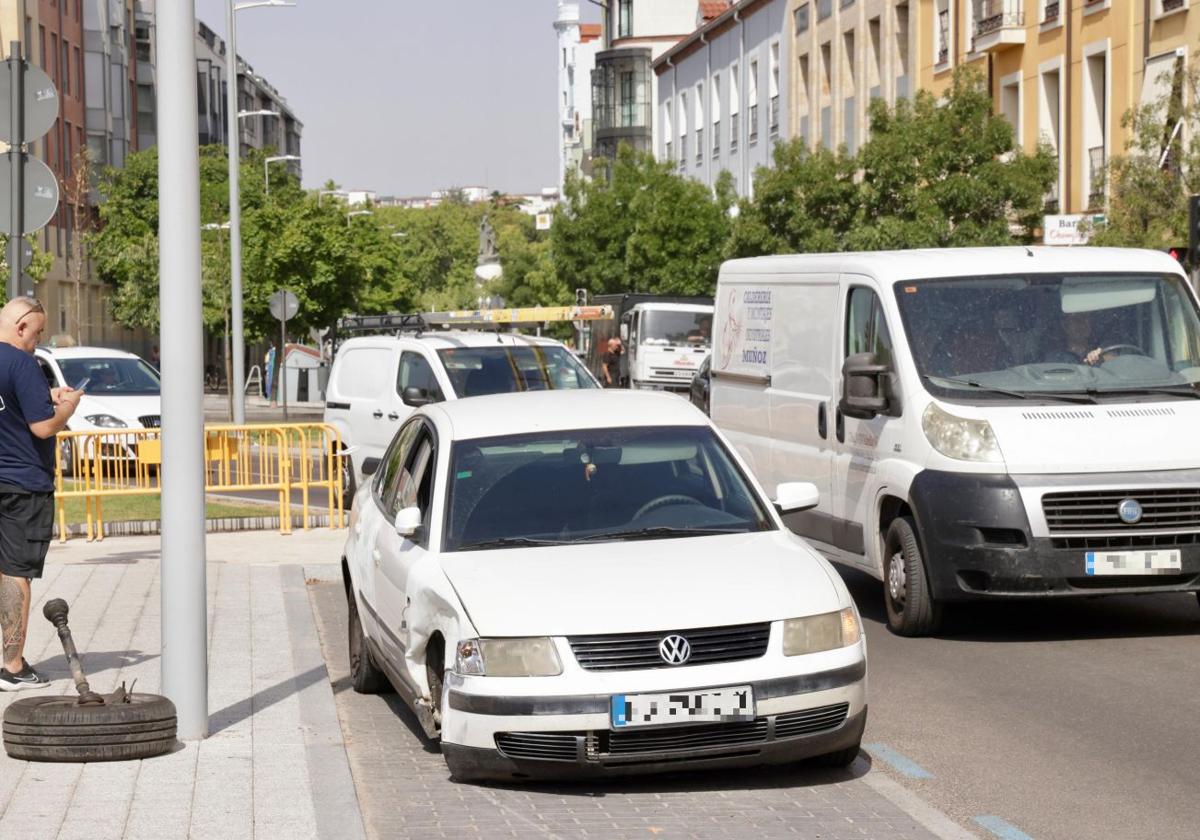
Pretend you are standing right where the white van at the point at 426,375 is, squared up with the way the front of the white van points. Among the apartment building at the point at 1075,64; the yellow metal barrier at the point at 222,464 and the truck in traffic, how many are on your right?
1

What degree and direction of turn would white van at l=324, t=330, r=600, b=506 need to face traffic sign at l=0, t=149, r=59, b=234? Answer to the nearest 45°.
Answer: approximately 45° to its right

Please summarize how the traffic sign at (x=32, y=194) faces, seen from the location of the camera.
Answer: facing away from the viewer

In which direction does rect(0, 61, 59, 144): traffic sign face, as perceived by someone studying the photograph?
facing away from the viewer

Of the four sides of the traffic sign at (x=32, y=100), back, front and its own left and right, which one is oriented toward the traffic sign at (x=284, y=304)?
front

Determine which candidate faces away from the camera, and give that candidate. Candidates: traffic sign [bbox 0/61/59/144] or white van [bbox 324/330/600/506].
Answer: the traffic sign

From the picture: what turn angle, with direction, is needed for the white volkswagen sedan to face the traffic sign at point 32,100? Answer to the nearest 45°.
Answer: approximately 135° to its right

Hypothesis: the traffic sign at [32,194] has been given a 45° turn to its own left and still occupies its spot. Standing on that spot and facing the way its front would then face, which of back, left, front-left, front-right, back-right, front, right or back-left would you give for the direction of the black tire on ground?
back-left

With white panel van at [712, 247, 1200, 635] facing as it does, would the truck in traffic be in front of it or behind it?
behind

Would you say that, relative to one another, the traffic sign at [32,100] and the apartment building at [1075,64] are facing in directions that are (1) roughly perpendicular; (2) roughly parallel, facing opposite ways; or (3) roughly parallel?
roughly perpendicular

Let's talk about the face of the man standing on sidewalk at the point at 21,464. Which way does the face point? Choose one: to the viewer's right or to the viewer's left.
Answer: to the viewer's right

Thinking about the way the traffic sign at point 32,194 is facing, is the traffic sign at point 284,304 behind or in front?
in front

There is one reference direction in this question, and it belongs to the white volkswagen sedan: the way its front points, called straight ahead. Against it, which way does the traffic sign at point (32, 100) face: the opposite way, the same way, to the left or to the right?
the opposite way
